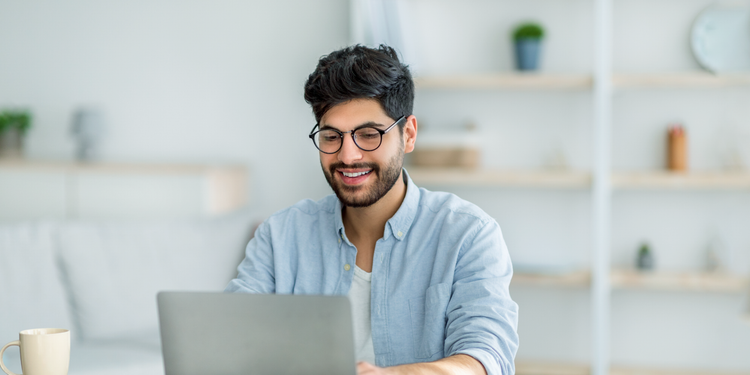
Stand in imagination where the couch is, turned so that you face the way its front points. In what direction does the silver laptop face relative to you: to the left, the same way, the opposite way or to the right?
the opposite way

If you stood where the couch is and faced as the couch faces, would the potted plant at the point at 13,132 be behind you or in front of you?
behind

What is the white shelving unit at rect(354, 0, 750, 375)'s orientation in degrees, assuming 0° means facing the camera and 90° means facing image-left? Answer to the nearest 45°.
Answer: approximately 0°

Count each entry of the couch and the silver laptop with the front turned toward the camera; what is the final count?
1

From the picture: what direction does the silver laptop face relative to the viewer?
away from the camera

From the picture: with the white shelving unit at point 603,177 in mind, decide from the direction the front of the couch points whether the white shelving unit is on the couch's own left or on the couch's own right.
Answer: on the couch's own left
